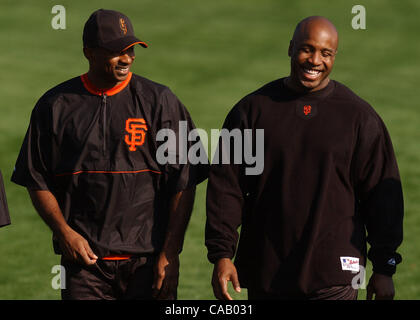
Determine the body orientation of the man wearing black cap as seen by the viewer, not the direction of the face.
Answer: toward the camera

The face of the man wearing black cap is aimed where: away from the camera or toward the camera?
toward the camera
